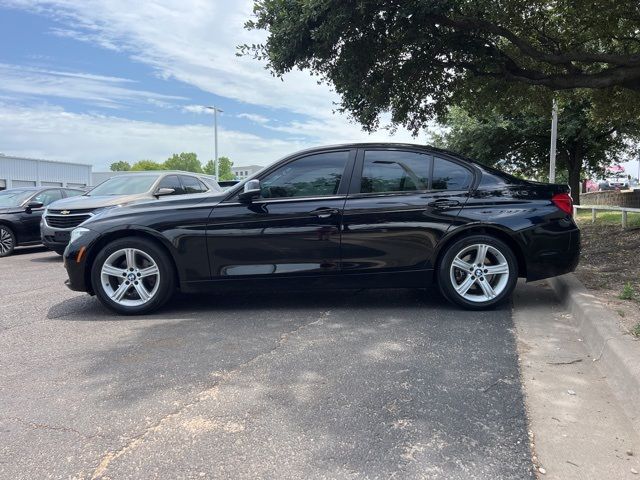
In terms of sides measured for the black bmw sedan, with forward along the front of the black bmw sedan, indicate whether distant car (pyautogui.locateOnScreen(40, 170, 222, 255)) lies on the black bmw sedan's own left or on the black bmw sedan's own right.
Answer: on the black bmw sedan's own right

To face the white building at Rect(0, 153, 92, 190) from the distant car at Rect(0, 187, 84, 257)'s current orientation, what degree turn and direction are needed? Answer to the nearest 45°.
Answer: approximately 135° to its right

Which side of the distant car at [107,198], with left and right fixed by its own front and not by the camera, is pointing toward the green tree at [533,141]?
back

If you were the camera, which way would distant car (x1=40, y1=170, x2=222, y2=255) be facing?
facing the viewer and to the left of the viewer

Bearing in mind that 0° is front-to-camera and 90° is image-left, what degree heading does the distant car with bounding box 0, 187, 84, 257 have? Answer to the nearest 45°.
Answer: approximately 45°

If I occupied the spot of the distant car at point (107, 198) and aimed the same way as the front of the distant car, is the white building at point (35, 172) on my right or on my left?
on my right

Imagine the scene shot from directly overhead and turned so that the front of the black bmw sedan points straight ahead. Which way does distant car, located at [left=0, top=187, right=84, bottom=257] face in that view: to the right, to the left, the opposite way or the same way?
to the left

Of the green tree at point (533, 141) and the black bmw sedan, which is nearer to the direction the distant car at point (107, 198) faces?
the black bmw sedan

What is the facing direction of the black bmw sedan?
to the viewer's left

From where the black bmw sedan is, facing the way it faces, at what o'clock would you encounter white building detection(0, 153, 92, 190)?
The white building is roughly at 2 o'clock from the black bmw sedan.

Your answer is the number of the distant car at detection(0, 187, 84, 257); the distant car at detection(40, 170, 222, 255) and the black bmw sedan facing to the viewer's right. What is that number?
0

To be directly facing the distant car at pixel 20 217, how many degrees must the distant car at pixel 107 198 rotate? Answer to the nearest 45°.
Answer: approximately 90° to its right
